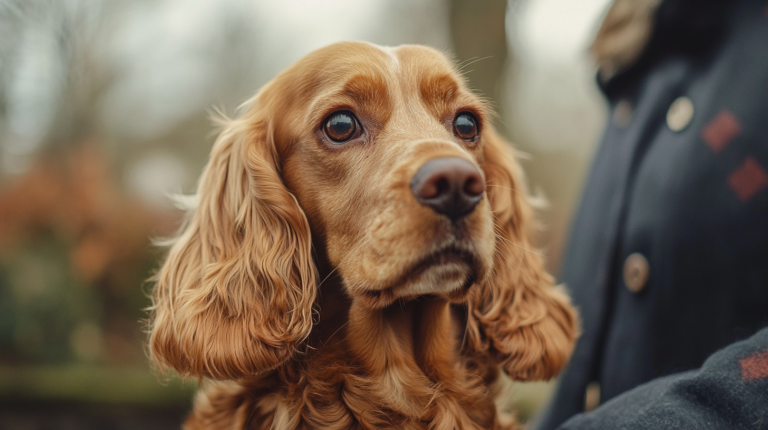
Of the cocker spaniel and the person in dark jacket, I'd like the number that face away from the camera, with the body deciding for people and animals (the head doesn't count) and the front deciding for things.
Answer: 0

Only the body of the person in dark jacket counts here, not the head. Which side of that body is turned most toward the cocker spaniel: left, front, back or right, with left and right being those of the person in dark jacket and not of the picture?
front

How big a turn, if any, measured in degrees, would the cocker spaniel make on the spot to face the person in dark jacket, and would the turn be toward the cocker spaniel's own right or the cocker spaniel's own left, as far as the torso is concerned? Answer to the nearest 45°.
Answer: approximately 45° to the cocker spaniel's own left

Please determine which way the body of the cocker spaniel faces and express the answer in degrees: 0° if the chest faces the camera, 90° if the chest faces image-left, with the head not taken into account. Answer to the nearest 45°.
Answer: approximately 315°

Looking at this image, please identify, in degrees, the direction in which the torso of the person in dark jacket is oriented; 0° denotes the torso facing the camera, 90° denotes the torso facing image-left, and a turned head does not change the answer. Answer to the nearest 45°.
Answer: approximately 45°
